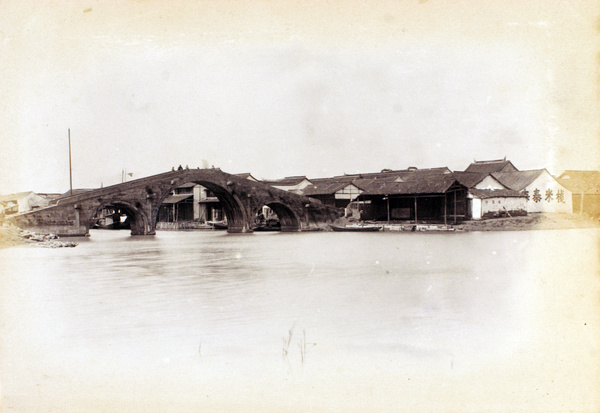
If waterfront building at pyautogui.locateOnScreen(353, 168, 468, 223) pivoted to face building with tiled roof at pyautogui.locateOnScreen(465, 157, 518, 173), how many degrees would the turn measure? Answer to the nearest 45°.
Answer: approximately 90° to its left

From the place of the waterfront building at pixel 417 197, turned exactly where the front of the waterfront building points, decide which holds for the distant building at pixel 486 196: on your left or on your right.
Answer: on your left

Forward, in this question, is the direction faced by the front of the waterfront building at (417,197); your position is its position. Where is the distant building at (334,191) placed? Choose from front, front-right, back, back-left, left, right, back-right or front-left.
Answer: back-right

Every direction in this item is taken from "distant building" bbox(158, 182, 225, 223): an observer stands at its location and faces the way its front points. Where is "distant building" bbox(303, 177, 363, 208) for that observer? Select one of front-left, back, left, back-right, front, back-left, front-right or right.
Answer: front-left

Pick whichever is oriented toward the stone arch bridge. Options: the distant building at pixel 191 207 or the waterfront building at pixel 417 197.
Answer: the distant building

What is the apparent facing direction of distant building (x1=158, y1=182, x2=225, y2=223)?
toward the camera

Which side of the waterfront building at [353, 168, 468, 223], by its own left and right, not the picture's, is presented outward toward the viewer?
front

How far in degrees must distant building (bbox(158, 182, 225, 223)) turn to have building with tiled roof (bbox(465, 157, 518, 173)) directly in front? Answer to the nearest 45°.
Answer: approximately 45° to its left

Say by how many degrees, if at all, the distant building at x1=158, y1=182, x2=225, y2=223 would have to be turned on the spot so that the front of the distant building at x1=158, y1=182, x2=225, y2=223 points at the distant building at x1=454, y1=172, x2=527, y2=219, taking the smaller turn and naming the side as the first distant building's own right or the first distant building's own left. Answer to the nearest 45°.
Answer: approximately 45° to the first distant building's own left

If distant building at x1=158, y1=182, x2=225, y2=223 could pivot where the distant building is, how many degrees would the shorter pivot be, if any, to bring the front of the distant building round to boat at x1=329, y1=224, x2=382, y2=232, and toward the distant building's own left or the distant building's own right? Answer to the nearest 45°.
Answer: approximately 45° to the distant building's own left

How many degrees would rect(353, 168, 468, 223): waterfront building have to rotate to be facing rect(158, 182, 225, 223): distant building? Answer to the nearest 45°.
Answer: approximately 135° to its right

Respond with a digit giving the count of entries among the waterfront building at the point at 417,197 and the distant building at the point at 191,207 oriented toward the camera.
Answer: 2

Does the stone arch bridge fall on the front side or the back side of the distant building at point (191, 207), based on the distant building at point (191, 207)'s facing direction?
on the front side
